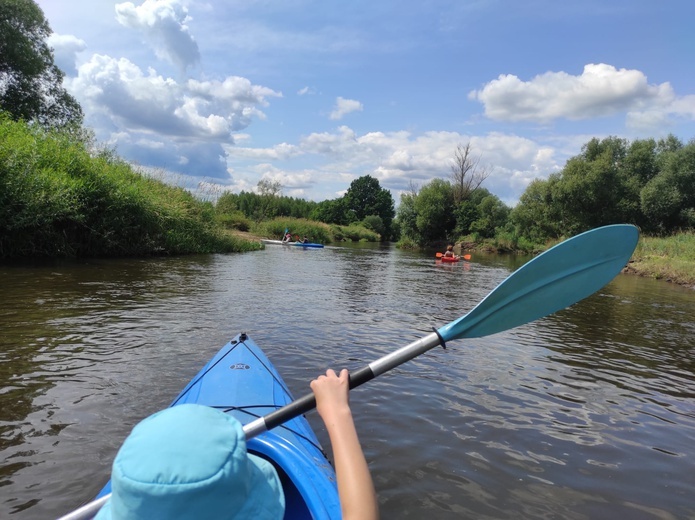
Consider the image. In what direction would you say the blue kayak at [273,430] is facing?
away from the camera

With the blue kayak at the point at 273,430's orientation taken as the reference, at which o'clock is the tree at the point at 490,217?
The tree is roughly at 1 o'clock from the blue kayak.

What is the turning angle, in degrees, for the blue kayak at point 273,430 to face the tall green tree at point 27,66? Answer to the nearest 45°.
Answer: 0° — it already faces it

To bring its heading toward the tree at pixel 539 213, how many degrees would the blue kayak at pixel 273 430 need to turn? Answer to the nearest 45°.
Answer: approximately 45° to its right
